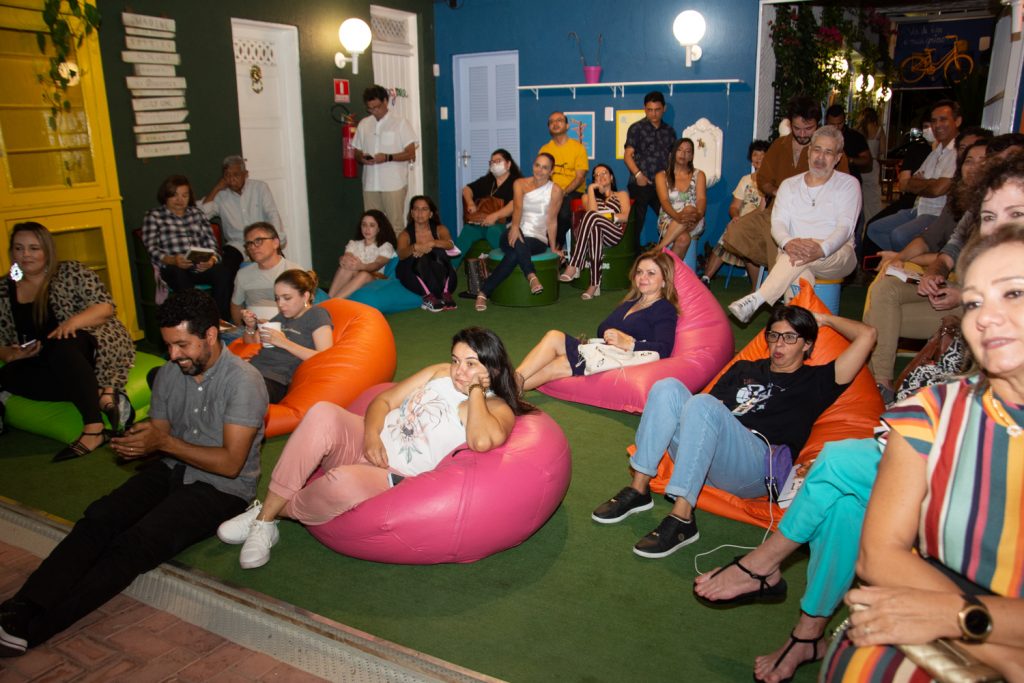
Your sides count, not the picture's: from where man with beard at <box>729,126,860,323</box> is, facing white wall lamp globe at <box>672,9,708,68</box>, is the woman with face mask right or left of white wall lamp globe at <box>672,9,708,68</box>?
left

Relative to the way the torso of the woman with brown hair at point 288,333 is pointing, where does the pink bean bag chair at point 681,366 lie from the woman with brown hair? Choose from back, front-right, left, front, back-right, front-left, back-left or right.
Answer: back-left

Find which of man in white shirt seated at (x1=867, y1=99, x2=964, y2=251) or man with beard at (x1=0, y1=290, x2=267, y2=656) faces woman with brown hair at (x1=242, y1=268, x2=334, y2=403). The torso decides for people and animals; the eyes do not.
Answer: the man in white shirt seated

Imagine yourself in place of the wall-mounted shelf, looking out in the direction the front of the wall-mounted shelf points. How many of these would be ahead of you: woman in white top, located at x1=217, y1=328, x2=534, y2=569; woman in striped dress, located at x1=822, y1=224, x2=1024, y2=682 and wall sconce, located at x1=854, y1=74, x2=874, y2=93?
2

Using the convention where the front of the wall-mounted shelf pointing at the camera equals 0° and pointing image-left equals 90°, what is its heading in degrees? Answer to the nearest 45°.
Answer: approximately 0°

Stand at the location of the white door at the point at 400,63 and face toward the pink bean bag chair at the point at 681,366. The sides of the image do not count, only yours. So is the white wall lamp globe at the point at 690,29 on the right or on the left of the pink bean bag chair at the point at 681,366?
left

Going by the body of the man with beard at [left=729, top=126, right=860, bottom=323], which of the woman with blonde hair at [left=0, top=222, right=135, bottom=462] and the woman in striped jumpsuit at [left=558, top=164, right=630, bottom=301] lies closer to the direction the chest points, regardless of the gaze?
the woman with blonde hair
